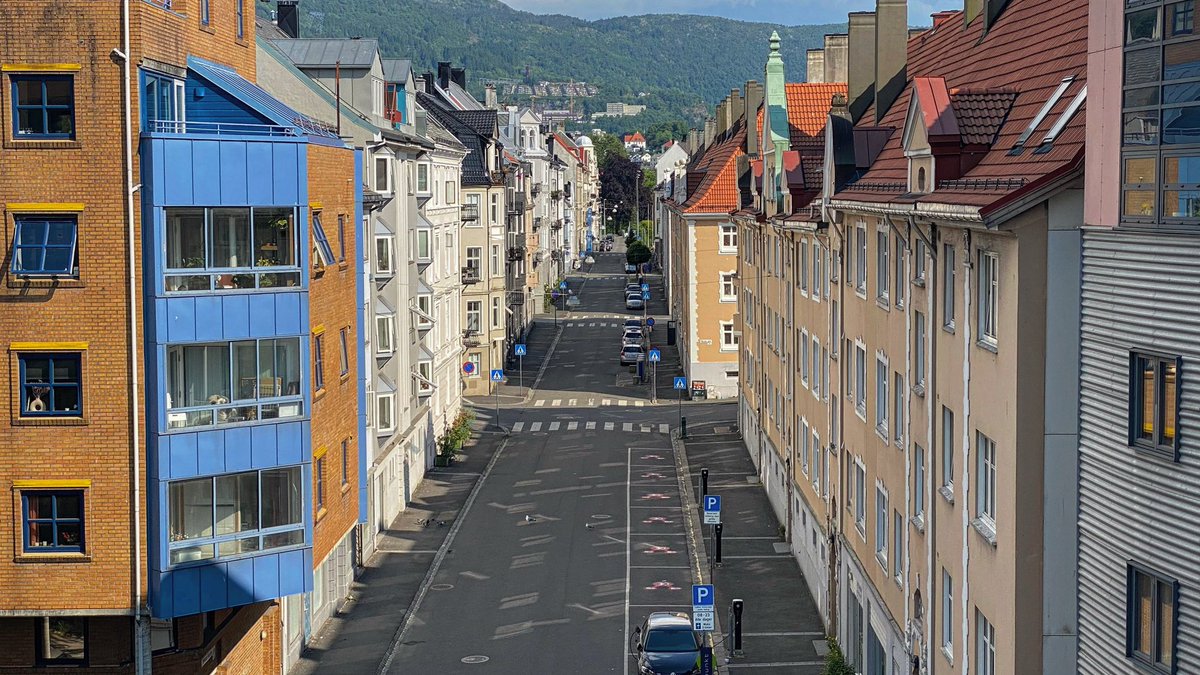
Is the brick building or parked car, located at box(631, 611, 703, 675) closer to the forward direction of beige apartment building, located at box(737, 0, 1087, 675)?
the brick building

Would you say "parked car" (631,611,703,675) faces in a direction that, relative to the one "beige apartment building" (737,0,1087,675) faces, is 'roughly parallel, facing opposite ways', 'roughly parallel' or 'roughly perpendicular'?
roughly perpendicular

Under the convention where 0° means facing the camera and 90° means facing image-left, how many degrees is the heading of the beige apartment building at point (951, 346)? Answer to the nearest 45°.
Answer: approximately 90°

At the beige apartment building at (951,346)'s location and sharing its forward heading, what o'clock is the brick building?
The brick building is roughly at 12 o'clock from the beige apartment building.
